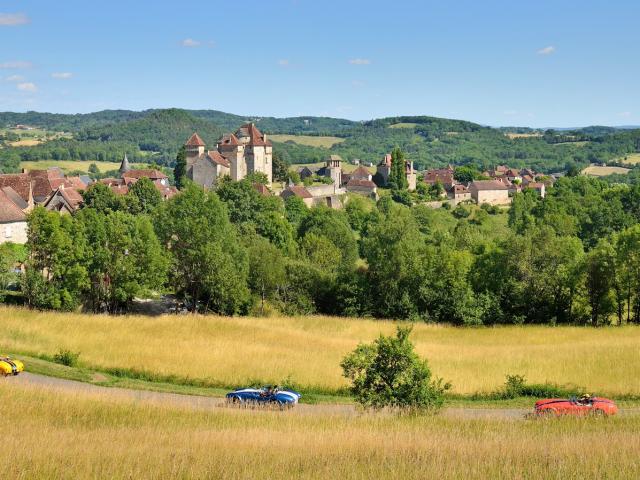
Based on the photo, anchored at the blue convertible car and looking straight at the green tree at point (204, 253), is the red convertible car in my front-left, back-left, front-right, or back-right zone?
back-right

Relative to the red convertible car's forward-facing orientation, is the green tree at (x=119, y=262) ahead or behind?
ahead

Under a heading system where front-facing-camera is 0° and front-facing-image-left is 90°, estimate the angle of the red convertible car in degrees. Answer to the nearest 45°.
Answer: approximately 90°

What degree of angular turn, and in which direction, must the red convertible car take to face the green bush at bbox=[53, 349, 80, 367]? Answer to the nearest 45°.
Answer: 0° — it already faces it

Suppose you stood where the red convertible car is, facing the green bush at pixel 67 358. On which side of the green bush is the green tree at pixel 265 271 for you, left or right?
right

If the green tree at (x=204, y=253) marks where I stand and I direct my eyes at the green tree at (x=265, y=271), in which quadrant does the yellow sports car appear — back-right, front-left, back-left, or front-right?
back-right

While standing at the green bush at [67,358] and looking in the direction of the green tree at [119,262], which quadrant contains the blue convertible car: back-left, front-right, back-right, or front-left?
back-right
